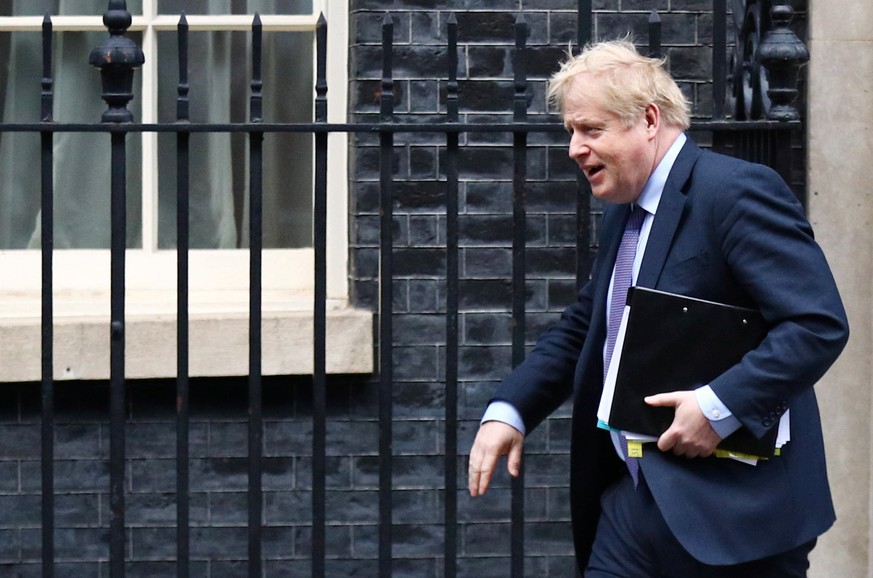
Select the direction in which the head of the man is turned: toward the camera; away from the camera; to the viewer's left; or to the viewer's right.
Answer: to the viewer's left

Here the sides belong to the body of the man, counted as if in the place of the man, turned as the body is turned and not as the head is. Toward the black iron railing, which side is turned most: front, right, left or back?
right

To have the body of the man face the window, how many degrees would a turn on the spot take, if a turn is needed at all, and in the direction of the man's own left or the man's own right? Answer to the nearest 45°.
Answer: approximately 90° to the man's own right
